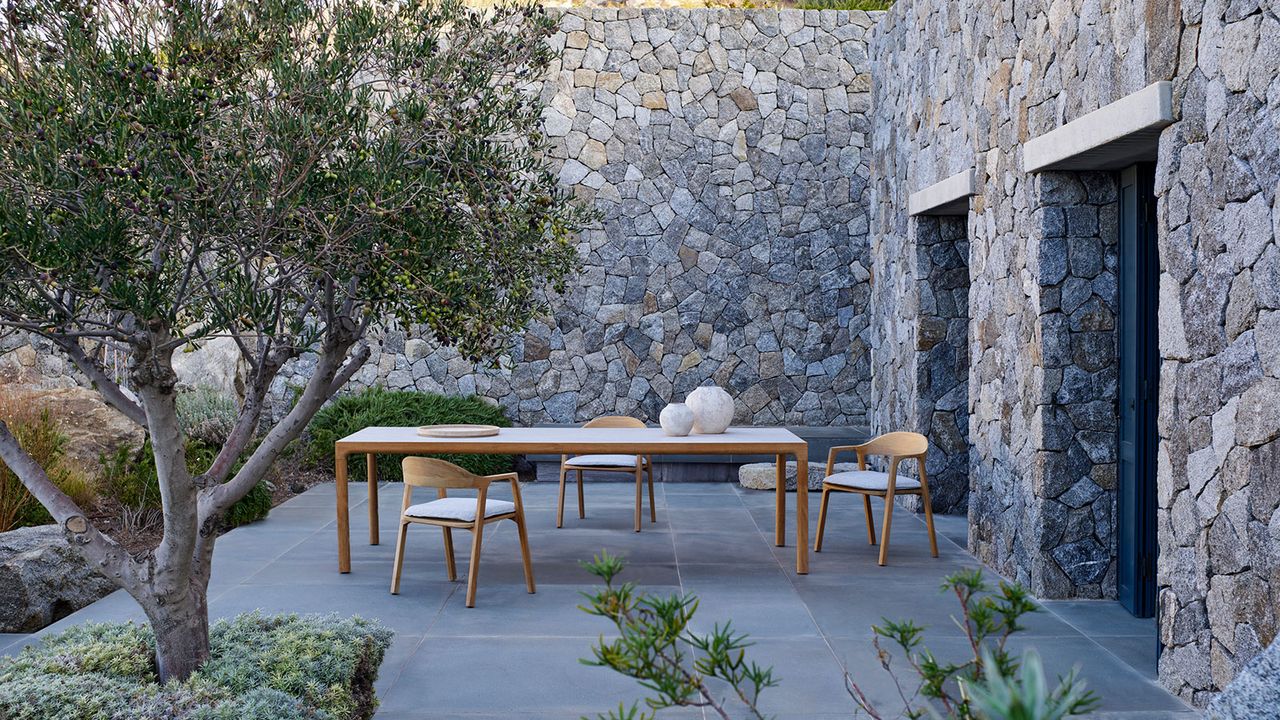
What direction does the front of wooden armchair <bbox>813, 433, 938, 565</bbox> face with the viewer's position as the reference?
facing the viewer and to the left of the viewer

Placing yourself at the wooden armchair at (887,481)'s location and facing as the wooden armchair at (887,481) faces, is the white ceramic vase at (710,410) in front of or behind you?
in front

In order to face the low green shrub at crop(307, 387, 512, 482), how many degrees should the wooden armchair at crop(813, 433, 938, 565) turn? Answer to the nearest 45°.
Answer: approximately 90° to its right

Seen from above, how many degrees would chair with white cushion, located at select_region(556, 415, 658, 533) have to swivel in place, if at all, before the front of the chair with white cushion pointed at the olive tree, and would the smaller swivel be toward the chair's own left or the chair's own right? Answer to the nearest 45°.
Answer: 0° — it already faces it

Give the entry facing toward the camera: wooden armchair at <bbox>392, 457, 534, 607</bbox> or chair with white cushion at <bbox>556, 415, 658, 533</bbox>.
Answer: the chair with white cushion

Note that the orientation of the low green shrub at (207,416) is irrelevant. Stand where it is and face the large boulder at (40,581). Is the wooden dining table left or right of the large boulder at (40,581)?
left

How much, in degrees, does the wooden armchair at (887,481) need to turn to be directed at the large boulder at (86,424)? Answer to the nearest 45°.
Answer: approximately 45° to its right

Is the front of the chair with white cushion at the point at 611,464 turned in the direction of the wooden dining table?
yes

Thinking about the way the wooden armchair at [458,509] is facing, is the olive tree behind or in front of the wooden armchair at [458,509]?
behind

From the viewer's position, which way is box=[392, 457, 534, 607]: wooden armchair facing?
facing away from the viewer and to the right of the viewer

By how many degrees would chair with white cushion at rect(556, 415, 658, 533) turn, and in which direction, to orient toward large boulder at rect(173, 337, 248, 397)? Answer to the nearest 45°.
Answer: approximately 135° to its right

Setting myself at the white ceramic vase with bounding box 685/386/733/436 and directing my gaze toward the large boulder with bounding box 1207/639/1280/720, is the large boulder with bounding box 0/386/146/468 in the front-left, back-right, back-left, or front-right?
back-right

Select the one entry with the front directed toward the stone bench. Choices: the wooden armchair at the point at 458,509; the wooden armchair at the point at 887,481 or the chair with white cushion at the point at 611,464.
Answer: the wooden armchair at the point at 458,509

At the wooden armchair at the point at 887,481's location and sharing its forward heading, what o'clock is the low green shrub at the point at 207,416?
The low green shrub is roughly at 2 o'clock from the wooden armchair.

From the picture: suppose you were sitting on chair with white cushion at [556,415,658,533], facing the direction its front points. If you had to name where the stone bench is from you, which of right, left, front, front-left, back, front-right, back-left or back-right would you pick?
back-left

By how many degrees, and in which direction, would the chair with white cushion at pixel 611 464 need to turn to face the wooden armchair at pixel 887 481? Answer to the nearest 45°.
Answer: approximately 45° to its left

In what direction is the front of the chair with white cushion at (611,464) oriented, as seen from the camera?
facing the viewer

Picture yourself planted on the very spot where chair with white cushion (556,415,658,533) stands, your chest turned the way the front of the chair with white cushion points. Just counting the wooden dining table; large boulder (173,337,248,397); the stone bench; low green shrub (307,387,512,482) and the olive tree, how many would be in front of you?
2
